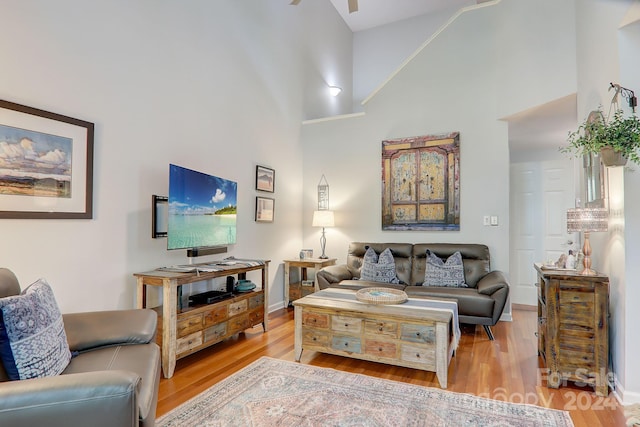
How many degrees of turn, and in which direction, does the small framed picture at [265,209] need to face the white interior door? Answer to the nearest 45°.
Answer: approximately 45° to its left

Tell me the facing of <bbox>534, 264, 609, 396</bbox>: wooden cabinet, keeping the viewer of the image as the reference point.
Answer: facing to the left of the viewer

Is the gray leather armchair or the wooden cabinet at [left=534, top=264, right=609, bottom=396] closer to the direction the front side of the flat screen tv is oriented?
the wooden cabinet

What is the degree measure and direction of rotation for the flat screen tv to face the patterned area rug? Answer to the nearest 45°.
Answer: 0° — it already faces it

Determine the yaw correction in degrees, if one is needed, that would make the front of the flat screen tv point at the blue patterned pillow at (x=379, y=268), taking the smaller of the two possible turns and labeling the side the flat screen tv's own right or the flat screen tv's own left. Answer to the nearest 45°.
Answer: approximately 45° to the flat screen tv's own left

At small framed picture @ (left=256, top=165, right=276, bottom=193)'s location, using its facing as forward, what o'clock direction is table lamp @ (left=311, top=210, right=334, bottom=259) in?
The table lamp is roughly at 10 o'clock from the small framed picture.

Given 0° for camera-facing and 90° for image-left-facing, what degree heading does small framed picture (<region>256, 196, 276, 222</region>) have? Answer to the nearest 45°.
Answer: approximately 315°
